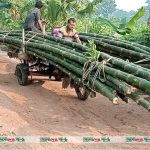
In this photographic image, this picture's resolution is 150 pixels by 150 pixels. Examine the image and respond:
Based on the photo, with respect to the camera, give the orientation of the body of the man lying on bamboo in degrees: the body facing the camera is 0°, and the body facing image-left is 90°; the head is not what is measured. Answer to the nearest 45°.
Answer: approximately 315°

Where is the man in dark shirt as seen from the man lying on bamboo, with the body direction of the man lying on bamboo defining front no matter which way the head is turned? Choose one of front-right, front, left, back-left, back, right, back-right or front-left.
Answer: back
